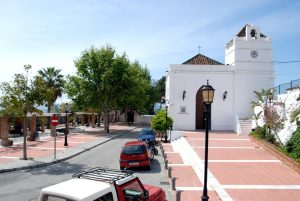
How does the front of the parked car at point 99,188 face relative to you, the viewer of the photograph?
facing away from the viewer and to the right of the viewer

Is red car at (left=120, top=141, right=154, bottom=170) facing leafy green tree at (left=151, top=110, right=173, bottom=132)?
yes

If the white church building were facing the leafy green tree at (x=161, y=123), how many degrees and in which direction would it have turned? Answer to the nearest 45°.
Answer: approximately 45° to its right

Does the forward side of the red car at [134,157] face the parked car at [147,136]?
yes

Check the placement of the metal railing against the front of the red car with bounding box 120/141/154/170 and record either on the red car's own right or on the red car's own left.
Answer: on the red car's own right

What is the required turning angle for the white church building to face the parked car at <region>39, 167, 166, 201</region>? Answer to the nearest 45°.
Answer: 0° — it already faces it

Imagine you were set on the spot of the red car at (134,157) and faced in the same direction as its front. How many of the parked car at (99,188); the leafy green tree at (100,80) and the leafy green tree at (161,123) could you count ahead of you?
2

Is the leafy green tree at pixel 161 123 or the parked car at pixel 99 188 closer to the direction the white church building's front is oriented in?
the parked car

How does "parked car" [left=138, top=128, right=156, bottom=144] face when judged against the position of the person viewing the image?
facing away from the viewer

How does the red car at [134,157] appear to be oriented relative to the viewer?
away from the camera

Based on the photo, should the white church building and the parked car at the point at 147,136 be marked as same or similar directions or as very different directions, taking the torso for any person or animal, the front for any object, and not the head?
very different directions
